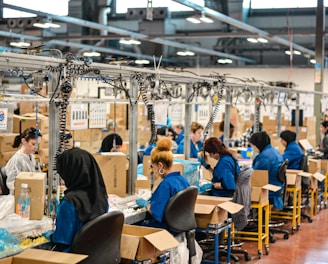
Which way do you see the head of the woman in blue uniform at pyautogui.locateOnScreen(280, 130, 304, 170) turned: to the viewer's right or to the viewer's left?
to the viewer's left

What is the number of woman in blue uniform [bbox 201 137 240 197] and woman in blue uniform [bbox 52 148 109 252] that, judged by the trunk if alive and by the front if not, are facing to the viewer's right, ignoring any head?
0

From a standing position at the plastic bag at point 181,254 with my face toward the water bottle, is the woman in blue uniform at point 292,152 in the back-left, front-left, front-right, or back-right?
back-right

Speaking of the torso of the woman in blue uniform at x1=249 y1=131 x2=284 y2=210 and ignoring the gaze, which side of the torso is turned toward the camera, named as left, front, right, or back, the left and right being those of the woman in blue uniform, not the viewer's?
left

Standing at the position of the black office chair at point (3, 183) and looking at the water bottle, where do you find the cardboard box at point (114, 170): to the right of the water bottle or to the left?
left

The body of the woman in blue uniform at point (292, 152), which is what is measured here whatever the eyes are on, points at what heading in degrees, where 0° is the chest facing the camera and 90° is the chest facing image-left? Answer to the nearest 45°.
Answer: approximately 90°

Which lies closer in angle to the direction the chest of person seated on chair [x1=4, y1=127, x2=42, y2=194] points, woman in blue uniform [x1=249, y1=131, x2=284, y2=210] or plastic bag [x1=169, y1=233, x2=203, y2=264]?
the woman in blue uniform

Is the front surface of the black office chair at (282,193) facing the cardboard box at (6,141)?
yes

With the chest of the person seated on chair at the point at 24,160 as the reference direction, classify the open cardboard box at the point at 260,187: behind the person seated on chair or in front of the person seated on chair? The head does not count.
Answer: in front

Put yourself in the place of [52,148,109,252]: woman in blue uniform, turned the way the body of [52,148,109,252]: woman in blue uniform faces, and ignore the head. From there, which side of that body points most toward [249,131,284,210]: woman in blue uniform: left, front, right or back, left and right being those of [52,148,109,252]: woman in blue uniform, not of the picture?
right

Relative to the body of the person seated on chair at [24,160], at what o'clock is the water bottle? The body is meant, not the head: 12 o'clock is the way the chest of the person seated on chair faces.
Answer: The water bottle is roughly at 3 o'clock from the person seated on chair.

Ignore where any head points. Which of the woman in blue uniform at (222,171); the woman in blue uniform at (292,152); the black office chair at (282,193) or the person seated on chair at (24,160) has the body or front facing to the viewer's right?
the person seated on chair

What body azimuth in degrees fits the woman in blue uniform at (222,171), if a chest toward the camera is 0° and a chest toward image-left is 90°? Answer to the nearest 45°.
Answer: approximately 90°

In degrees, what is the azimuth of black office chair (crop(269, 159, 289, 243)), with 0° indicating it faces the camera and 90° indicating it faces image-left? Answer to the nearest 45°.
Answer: approximately 90°

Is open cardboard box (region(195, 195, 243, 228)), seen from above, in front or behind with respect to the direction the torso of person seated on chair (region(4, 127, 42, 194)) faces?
in front

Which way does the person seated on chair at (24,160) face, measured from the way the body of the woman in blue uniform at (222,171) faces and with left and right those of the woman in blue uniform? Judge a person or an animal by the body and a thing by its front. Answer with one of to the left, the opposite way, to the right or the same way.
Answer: the opposite way

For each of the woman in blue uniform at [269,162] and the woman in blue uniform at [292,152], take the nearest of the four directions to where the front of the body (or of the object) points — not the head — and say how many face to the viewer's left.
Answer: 2

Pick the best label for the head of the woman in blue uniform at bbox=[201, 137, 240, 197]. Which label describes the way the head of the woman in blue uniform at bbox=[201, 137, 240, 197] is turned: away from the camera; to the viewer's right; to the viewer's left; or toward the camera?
to the viewer's left
